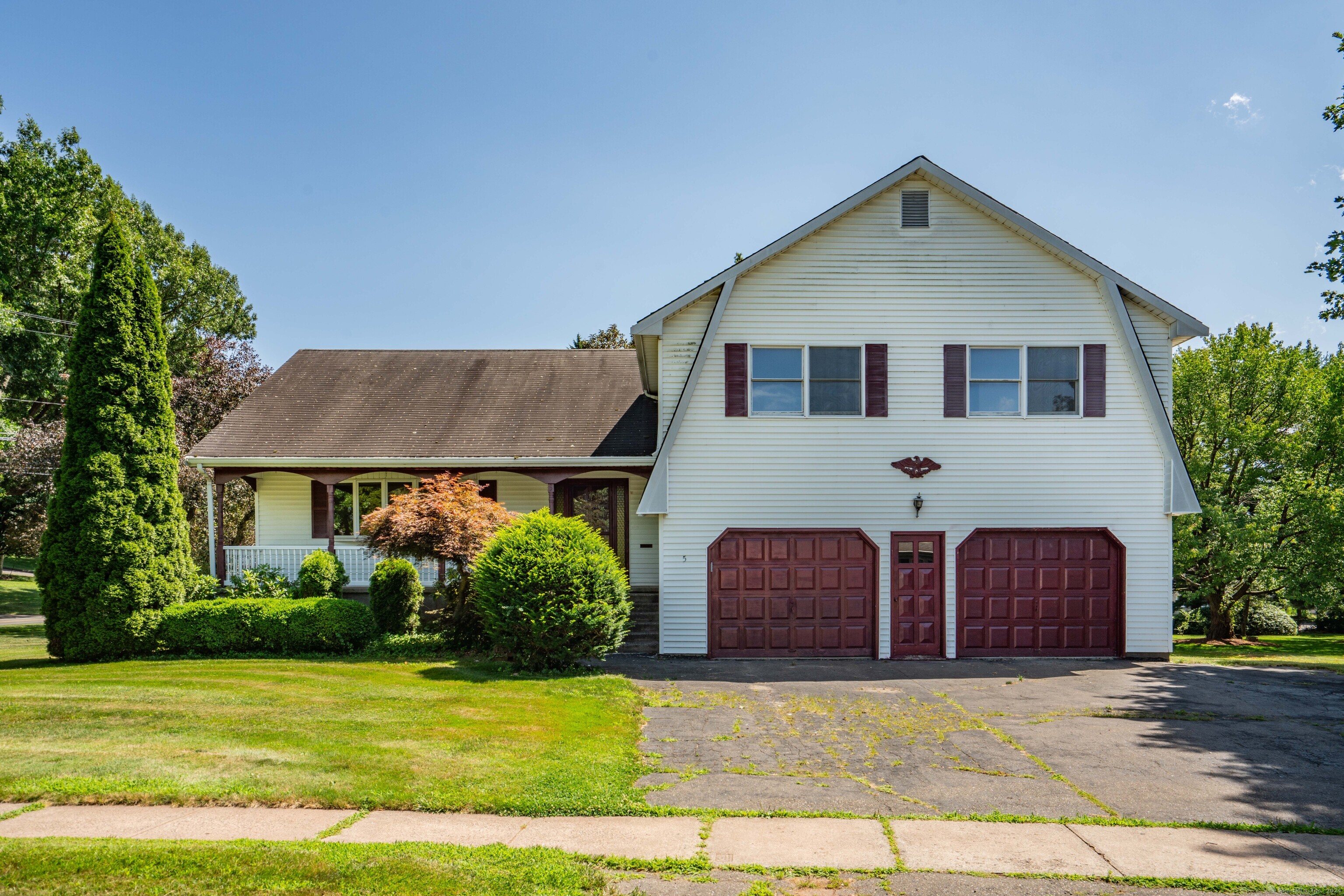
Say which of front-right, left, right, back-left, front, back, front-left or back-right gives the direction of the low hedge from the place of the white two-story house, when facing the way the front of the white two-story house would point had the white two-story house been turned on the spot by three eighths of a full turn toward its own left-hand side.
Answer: back-left

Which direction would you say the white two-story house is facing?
toward the camera

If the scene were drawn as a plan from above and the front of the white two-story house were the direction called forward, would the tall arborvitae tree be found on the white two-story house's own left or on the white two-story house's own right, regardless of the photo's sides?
on the white two-story house's own right

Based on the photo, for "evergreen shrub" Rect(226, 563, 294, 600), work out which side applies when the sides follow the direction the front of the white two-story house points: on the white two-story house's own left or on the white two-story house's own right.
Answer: on the white two-story house's own right
